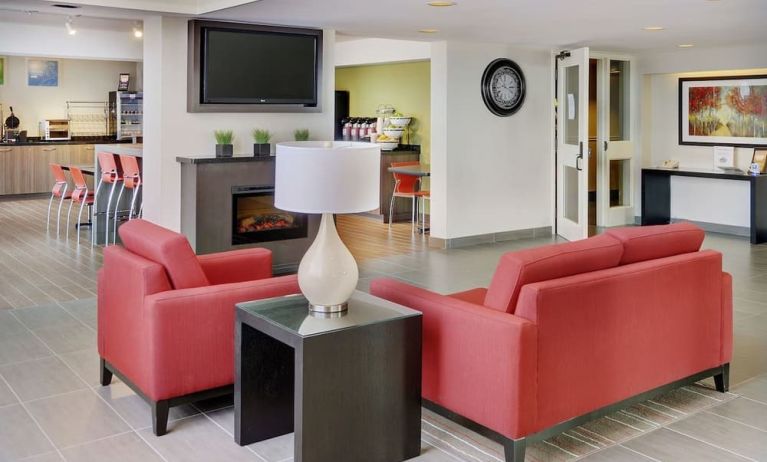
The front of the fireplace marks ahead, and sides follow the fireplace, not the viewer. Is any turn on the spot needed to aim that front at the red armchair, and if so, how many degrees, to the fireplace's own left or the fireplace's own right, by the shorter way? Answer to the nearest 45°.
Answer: approximately 45° to the fireplace's own right

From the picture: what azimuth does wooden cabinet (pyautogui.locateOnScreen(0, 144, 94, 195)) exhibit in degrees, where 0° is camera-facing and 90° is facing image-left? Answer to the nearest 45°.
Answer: approximately 0°

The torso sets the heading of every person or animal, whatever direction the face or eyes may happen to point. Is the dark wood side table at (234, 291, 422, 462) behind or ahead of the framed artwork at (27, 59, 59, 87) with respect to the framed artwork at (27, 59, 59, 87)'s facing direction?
ahead

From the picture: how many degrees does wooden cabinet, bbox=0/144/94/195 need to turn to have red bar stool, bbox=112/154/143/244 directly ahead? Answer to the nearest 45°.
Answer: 0° — it already faces it

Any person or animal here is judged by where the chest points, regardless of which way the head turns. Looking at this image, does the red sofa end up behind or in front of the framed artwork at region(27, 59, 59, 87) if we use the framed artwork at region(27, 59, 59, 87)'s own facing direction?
in front

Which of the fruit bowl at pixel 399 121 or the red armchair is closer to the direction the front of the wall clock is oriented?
the red armchair

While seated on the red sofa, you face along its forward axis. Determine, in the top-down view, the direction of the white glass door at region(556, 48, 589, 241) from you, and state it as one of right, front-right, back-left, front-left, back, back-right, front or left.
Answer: front-right

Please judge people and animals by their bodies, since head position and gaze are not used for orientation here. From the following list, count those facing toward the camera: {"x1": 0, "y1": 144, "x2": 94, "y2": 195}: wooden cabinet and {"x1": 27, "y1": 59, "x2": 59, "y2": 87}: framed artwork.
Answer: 2
